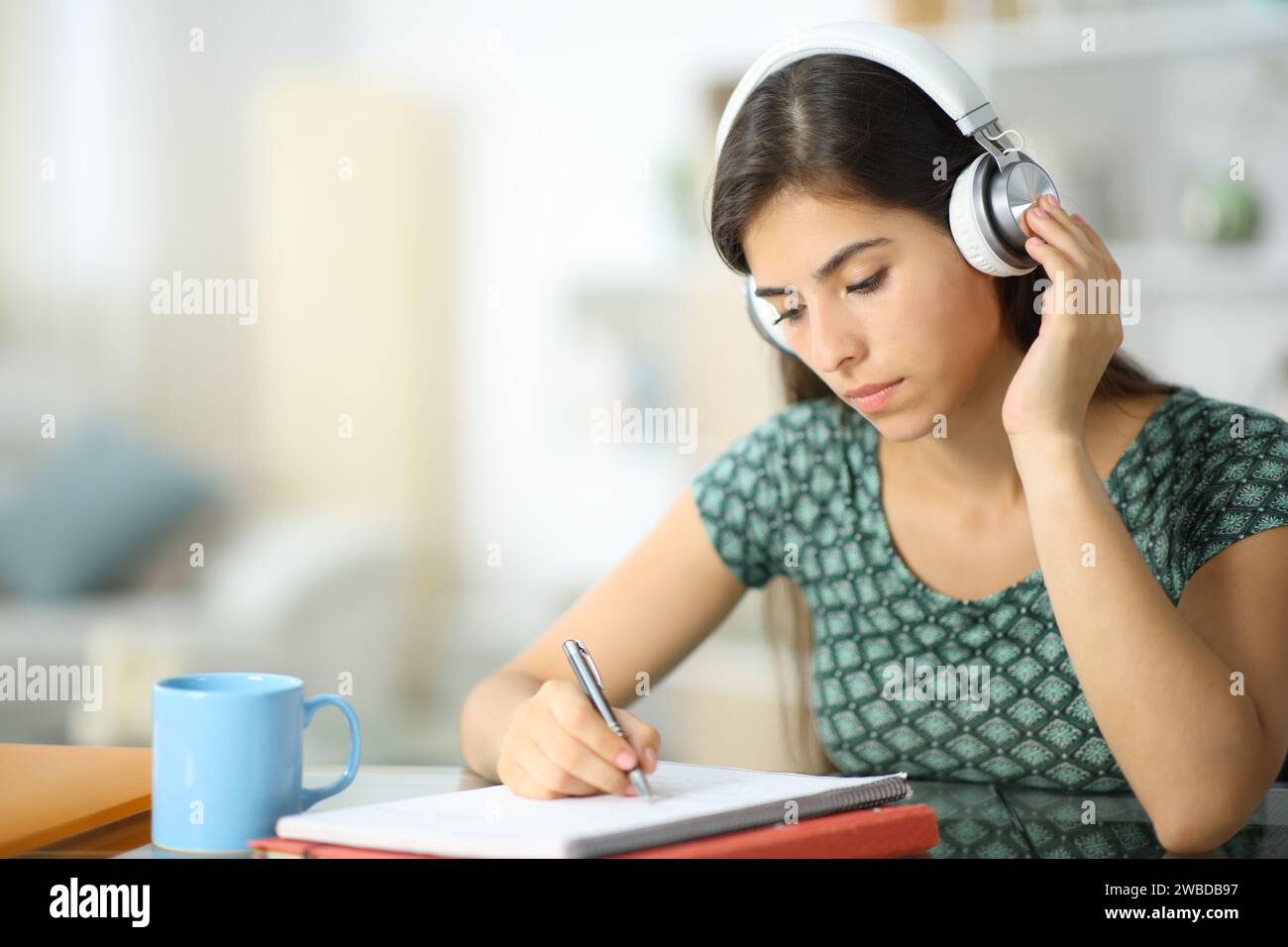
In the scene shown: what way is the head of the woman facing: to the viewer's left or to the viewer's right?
to the viewer's left

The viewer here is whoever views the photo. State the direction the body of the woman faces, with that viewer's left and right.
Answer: facing the viewer and to the left of the viewer
